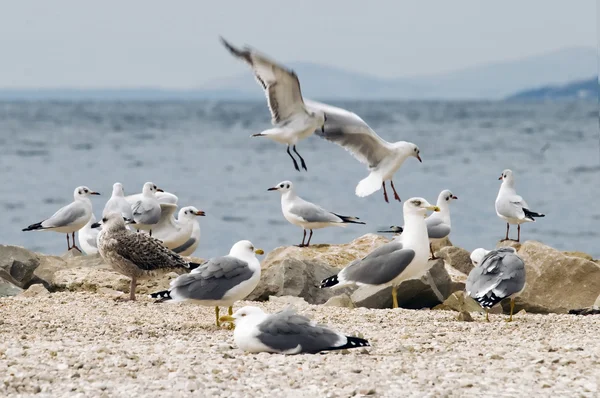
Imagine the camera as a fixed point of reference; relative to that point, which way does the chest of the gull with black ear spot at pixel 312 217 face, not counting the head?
to the viewer's left

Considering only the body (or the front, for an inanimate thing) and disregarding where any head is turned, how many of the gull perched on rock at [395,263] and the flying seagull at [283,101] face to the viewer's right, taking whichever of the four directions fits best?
2

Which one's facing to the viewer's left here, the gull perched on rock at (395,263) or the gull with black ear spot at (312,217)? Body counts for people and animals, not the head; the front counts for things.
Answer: the gull with black ear spot

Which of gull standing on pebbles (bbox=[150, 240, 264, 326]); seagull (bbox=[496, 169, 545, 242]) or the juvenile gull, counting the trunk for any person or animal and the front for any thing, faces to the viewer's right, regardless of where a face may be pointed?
the gull standing on pebbles

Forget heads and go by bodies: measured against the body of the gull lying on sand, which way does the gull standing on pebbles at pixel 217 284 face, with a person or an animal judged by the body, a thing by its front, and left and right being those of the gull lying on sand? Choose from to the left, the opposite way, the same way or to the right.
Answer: the opposite way

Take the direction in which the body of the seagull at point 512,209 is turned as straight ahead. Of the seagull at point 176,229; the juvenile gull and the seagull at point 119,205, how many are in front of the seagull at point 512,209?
3

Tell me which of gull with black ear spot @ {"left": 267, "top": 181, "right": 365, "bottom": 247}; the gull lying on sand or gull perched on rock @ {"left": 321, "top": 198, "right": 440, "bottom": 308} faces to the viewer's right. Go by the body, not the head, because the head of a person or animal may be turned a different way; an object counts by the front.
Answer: the gull perched on rock

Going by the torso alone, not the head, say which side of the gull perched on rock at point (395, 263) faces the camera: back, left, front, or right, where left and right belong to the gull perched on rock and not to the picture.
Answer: right

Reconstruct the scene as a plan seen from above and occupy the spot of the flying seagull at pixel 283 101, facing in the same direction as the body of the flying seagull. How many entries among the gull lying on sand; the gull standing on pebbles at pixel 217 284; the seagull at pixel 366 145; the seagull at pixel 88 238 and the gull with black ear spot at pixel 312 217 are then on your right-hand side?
2

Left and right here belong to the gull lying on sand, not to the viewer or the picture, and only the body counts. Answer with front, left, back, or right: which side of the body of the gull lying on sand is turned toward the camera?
left

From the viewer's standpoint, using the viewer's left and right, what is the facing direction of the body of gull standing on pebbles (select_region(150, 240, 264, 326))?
facing to the right of the viewer

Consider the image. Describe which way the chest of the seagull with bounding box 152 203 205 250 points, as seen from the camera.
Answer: to the viewer's right

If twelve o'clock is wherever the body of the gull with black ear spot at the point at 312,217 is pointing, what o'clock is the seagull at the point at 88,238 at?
The seagull is roughly at 12 o'clock from the gull with black ear spot.

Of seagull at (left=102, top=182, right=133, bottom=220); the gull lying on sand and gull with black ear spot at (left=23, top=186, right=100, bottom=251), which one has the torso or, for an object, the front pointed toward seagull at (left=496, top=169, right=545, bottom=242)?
the gull with black ear spot

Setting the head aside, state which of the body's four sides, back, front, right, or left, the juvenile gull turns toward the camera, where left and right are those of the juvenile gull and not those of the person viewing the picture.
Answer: left
